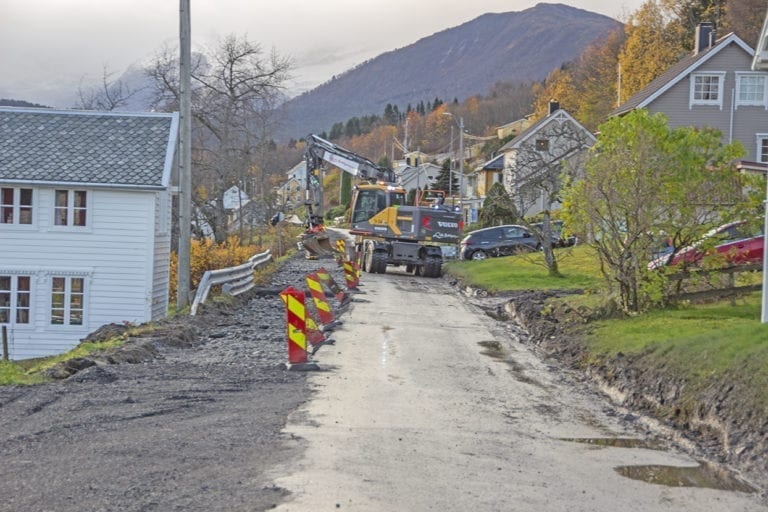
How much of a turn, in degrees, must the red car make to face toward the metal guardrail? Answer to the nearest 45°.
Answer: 0° — it already faces it

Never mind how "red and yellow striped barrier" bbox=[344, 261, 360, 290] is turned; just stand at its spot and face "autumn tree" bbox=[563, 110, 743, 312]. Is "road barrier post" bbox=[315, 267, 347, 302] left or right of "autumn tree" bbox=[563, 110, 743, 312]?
right

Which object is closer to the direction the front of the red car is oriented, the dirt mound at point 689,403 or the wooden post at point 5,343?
the wooden post

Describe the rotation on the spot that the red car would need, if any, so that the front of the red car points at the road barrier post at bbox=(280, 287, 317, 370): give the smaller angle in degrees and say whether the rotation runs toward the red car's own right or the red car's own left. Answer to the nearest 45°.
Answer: approximately 45° to the red car's own left

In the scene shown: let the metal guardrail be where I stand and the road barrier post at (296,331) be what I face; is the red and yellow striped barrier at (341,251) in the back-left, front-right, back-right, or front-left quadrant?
back-left

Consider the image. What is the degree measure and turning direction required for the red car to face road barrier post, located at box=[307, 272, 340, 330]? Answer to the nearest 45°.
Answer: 0° — it already faces it

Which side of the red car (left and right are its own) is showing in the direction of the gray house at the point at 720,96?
right

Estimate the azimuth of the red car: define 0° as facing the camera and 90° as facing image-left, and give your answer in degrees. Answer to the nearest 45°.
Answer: approximately 90°

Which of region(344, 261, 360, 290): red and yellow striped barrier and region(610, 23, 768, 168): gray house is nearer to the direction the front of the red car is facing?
the red and yellow striped barrier
